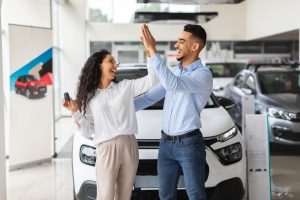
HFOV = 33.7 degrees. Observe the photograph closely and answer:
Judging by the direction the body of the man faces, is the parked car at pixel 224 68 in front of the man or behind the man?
behind

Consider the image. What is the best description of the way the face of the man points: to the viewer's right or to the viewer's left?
to the viewer's left

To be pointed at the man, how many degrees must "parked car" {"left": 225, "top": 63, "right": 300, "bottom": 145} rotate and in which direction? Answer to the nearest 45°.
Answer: approximately 45° to its right

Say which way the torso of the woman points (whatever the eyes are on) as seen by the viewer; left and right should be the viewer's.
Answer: facing the viewer and to the right of the viewer

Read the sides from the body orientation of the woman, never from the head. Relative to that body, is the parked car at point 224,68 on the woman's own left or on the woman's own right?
on the woman's own left

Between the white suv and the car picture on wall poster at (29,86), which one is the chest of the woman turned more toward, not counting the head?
the white suv

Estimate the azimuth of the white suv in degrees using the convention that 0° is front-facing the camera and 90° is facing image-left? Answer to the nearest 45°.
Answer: approximately 0°

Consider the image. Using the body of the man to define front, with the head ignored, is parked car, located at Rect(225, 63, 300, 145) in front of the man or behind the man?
behind

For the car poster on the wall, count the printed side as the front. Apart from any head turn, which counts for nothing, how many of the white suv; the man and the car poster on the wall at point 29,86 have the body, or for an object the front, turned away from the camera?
0

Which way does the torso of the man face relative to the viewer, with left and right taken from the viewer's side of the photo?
facing the viewer and to the left of the viewer

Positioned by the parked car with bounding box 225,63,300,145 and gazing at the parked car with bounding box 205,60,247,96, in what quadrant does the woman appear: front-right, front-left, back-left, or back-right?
back-left

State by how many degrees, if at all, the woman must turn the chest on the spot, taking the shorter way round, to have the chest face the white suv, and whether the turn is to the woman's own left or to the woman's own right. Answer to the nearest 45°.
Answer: approximately 90° to the woman's own left
